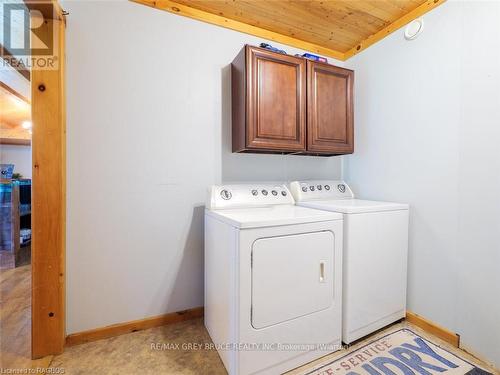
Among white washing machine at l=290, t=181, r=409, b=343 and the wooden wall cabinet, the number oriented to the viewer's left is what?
0

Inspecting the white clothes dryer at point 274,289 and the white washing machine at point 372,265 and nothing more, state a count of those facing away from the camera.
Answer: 0

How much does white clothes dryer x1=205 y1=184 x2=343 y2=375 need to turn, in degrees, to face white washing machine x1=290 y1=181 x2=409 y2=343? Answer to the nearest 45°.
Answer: approximately 90° to its left

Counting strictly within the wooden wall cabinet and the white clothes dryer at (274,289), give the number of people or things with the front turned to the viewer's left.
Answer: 0

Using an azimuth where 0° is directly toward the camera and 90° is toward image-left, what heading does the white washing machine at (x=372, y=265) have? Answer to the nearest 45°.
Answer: approximately 315°
